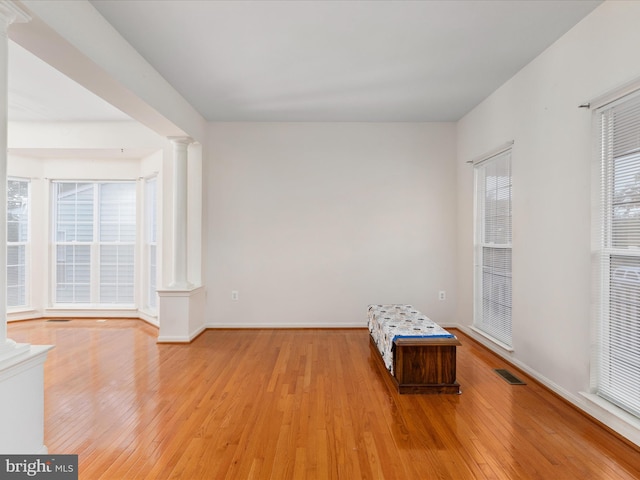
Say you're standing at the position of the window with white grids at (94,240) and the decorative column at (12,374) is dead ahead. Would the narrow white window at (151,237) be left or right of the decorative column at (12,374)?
left
